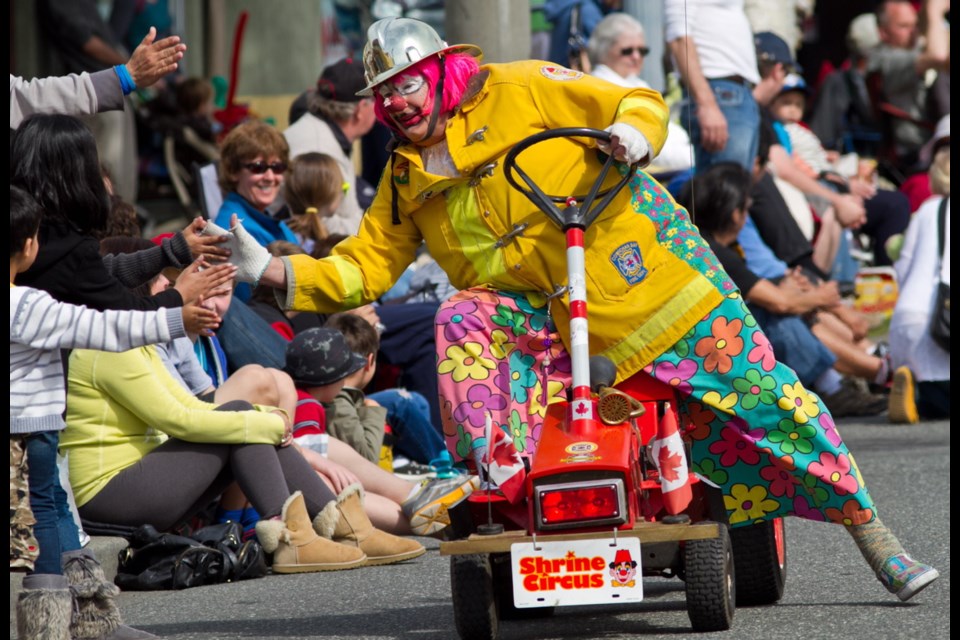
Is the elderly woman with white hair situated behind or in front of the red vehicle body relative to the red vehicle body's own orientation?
behind

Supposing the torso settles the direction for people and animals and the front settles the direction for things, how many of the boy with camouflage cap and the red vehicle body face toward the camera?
1

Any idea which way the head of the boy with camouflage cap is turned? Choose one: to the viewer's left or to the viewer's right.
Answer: to the viewer's right

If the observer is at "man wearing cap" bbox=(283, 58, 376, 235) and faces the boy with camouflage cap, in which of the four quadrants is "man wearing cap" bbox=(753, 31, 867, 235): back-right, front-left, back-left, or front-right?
back-left

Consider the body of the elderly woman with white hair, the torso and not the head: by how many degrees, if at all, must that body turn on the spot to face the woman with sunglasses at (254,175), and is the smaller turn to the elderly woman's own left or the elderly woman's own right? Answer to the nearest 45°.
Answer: approximately 90° to the elderly woman's own right

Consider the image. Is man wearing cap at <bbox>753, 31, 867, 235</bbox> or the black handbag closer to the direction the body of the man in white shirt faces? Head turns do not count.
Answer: the black handbag

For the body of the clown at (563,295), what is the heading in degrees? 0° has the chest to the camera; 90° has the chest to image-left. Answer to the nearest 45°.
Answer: approximately 45°

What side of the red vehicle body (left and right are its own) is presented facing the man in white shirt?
back

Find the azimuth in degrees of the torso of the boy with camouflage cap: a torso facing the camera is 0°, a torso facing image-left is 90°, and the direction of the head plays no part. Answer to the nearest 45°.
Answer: approximately 270°
